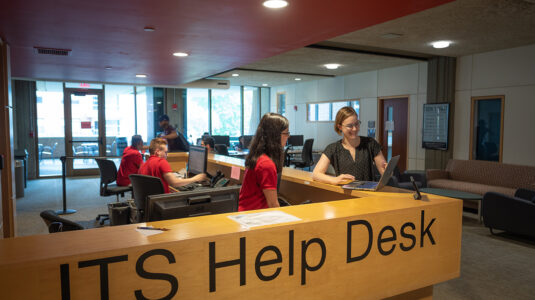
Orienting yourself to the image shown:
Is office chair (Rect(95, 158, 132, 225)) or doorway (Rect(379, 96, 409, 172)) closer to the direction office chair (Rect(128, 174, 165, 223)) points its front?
the doorway

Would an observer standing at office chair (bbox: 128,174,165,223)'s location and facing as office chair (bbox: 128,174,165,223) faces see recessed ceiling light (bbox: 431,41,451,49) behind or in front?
in front

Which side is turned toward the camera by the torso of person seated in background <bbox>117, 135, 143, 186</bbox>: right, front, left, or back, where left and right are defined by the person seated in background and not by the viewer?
right

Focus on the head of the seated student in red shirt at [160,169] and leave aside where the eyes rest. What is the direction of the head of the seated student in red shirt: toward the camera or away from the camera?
away from the camera

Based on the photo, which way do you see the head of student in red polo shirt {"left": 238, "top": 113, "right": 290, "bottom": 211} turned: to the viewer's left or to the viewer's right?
to the viewer's right

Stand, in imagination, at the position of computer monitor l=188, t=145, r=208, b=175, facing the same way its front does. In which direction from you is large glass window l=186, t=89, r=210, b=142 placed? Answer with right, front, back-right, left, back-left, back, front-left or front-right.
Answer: back-right

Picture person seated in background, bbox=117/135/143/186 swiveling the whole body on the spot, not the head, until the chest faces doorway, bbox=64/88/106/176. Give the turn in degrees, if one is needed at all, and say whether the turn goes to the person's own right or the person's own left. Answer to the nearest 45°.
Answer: approximately 90° to the person's own left

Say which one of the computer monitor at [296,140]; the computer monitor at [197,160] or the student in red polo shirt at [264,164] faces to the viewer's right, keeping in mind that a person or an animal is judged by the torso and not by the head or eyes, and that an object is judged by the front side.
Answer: the student in red polo shirt

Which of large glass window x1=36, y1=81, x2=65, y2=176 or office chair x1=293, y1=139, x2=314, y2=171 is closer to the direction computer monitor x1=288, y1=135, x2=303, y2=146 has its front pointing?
the office chair

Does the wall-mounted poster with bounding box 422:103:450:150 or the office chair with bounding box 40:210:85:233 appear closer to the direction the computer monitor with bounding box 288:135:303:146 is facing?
the office chair

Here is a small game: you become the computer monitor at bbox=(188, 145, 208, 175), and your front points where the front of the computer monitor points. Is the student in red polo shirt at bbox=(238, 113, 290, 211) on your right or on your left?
on your left
